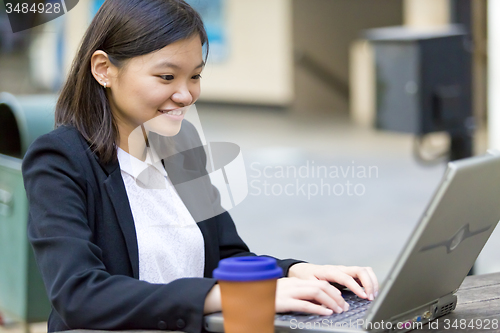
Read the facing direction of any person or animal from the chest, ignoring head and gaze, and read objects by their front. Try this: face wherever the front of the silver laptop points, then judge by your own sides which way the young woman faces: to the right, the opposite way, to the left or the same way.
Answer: the opposite way

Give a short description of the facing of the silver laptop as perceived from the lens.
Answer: facing away from the viewer and to the left of the viewer

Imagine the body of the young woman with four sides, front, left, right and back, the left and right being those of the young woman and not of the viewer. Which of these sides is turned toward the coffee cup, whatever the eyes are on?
front

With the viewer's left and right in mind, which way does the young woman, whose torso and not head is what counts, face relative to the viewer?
facing the viewer and to the right of the viewer

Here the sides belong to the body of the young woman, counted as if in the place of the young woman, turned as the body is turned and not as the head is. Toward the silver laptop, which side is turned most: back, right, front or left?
front

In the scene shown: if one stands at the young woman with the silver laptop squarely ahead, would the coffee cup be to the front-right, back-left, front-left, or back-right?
front-right

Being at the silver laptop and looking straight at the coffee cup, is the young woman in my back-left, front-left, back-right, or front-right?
front-right
